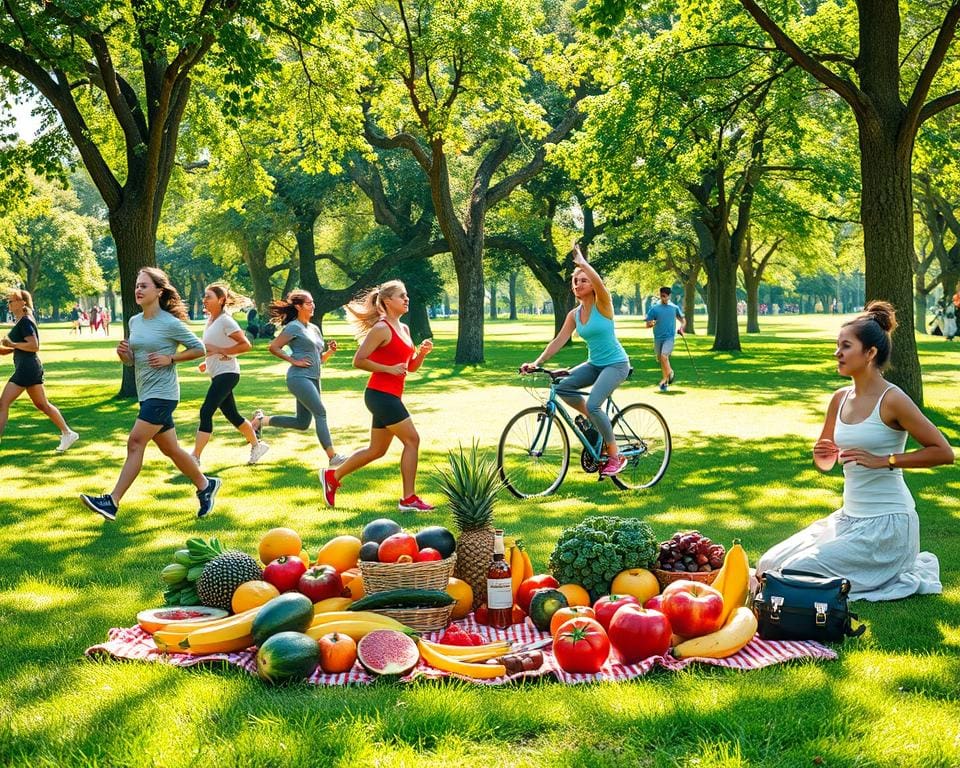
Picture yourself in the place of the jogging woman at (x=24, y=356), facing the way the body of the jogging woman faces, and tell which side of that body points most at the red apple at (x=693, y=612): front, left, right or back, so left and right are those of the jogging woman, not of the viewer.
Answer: left

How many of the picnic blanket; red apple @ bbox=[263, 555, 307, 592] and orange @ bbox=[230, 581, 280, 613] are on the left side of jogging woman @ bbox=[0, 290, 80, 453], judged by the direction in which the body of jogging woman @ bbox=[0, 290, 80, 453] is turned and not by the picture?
3

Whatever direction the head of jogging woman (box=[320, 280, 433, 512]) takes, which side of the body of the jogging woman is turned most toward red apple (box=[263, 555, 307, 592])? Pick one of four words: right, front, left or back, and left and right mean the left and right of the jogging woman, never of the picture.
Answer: right

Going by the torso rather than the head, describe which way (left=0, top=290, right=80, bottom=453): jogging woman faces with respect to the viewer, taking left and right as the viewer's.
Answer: facing to the left of the viewer

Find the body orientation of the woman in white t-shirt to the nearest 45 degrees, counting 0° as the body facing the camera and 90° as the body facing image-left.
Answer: approximately 90°

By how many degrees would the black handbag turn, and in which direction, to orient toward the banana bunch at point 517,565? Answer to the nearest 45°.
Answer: approximately 90° to its right

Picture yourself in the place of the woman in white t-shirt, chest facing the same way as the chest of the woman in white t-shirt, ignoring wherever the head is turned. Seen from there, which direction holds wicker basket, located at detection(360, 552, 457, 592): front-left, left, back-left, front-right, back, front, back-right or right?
left

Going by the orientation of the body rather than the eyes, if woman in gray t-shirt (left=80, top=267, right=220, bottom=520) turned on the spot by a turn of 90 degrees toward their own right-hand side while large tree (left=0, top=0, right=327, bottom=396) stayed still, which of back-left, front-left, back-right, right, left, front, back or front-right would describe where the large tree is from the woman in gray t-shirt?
front-right
